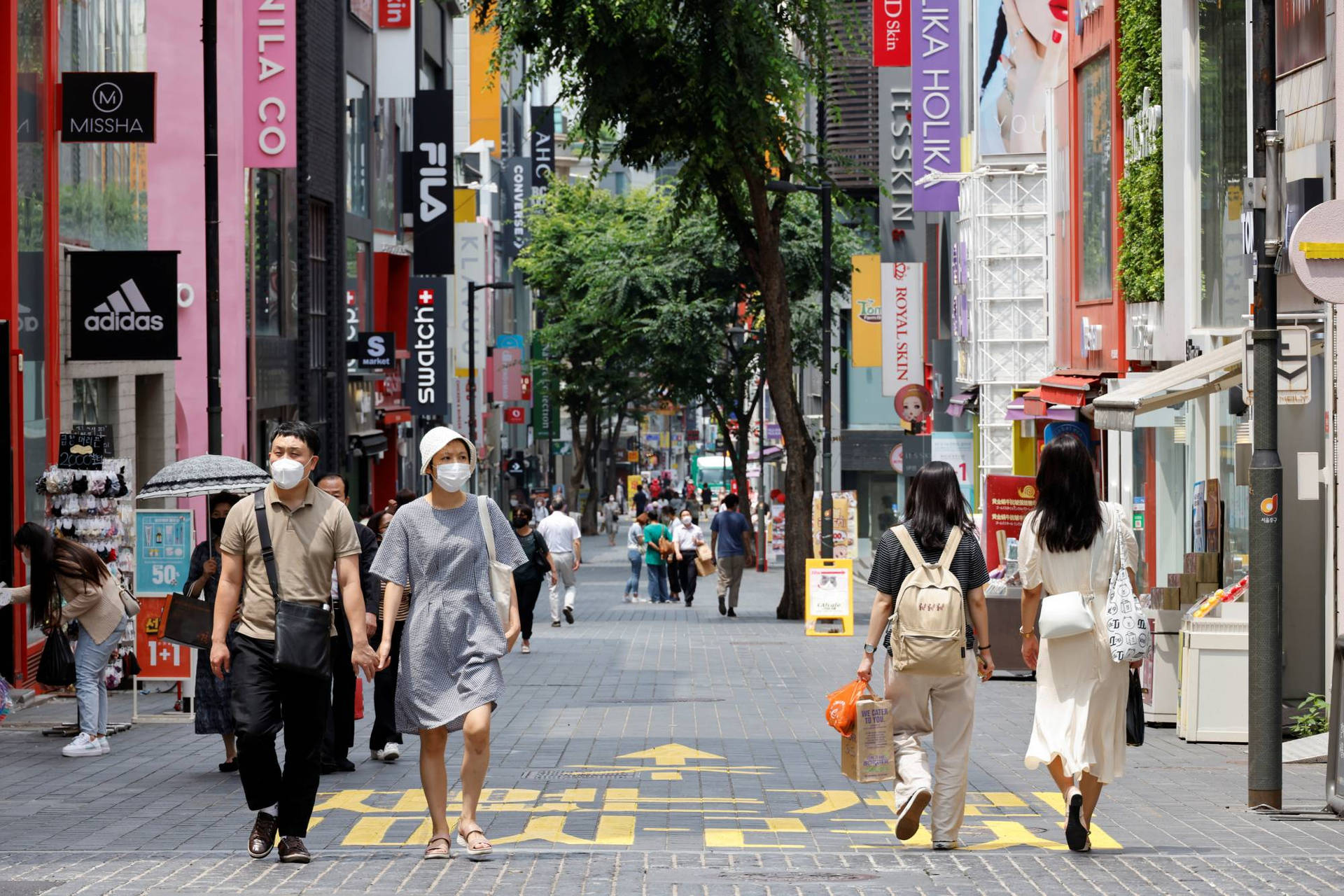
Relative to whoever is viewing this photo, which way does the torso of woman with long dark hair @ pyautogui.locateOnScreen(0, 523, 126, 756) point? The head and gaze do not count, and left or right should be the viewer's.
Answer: facing to the left of the viewer

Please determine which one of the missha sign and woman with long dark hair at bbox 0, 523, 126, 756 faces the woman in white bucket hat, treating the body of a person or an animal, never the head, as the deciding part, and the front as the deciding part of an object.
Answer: the missha sign

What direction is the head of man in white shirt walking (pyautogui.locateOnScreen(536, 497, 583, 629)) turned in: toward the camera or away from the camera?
away from the camera

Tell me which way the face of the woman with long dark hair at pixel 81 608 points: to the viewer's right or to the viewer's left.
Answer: to the viewer's left

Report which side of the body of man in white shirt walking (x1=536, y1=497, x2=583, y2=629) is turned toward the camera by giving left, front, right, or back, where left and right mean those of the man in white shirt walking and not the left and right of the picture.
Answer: back

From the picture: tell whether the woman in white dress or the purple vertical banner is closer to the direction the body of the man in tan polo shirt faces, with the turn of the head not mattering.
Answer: the woman in white dress

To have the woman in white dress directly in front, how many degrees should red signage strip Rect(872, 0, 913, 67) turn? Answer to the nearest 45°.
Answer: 0° — it already faces them

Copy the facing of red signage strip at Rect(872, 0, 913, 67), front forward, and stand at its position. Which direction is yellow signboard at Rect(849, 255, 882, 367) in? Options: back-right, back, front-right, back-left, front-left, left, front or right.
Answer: back

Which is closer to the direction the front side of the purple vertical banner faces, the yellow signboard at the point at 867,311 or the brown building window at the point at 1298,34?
the brown building window

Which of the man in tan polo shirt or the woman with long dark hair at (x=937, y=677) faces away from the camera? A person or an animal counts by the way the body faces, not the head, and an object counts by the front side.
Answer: the woman with long dark hair
